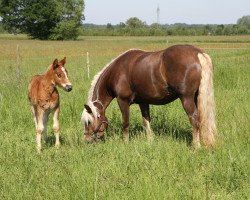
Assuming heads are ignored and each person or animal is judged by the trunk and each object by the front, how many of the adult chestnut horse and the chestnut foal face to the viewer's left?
1

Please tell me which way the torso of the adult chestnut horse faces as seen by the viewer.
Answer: to the viewer's left

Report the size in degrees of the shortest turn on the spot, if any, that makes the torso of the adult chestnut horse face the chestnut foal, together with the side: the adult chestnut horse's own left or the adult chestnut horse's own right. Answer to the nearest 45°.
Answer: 0° — it already faces it

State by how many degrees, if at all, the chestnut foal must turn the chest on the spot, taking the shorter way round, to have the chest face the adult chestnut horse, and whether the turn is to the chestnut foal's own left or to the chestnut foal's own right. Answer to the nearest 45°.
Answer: approximately 45° to the chestnut foal's own left

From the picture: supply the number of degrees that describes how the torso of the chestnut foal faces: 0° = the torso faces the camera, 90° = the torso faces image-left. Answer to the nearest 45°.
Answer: approximately 315°

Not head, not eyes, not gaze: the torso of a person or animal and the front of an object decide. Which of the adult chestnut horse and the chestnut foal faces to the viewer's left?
the adult chestnut horse
